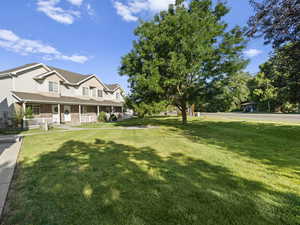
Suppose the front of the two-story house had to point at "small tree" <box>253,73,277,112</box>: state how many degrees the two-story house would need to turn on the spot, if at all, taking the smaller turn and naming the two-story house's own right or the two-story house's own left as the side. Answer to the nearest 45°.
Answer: approximately 45° to the two-story house's own left

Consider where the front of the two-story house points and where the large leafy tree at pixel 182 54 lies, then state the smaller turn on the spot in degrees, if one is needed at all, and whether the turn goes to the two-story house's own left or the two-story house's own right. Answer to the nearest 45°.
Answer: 0° — it already faces it

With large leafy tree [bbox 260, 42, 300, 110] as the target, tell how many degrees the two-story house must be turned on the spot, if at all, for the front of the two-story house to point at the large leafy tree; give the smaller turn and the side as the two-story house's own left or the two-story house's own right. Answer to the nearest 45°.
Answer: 0° — it already faces it

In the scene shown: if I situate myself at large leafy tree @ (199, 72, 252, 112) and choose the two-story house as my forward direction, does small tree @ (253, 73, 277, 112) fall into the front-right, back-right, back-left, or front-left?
back-left

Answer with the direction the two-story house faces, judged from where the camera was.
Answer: facing the viewer and to the right of the viewer
